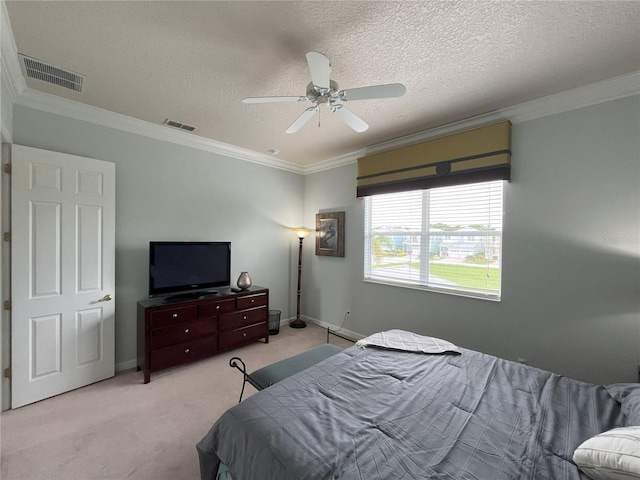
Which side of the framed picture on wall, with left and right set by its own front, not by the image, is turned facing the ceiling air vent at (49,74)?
front

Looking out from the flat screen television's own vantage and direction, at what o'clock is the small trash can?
The small trash can is roughly at 10 o'clock from the flat screen television.

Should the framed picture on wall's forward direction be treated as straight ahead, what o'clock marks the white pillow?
The white pillow is roughly at 10 o'clock from the framed picture on wall.

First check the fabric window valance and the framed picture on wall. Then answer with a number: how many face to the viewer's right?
0

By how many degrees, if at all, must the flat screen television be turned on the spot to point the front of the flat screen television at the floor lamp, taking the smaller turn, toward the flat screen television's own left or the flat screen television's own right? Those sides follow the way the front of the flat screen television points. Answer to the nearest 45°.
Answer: approximately 45° to the flat screen television's own left

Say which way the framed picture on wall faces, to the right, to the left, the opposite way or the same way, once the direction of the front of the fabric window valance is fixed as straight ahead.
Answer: the same way

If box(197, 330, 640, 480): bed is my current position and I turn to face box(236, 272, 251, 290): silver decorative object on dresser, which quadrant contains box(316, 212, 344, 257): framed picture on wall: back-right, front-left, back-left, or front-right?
front-right

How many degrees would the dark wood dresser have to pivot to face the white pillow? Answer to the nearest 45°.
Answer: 0° — it already faces it

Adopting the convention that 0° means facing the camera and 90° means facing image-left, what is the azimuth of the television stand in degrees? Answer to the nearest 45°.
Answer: approximately 315°

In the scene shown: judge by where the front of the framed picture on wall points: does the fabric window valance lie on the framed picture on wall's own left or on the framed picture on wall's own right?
on the framed picture on wall's own left

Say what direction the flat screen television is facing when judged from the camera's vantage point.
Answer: facing the viewer and to the right of the viewer

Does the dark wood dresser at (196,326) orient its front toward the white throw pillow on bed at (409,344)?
yes

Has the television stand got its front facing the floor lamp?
no

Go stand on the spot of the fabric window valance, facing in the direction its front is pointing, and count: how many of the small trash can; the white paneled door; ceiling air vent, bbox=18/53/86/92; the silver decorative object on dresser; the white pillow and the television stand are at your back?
0

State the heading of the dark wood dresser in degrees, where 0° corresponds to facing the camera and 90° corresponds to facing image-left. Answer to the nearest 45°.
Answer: approximately 315°

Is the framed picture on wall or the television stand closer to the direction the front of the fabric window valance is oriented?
the television stand

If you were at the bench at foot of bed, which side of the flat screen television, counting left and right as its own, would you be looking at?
front
